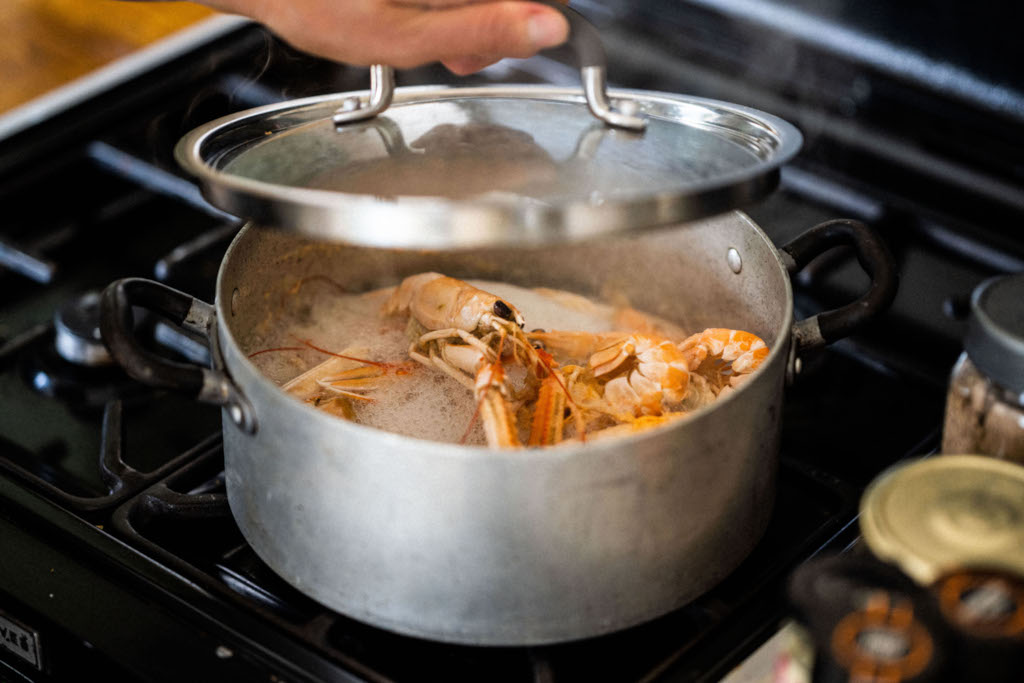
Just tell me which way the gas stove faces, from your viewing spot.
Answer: facing the viewer and to the left of the viewer
